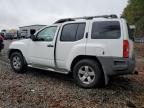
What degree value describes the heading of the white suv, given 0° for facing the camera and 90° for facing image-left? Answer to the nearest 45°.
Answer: approximately 135°
